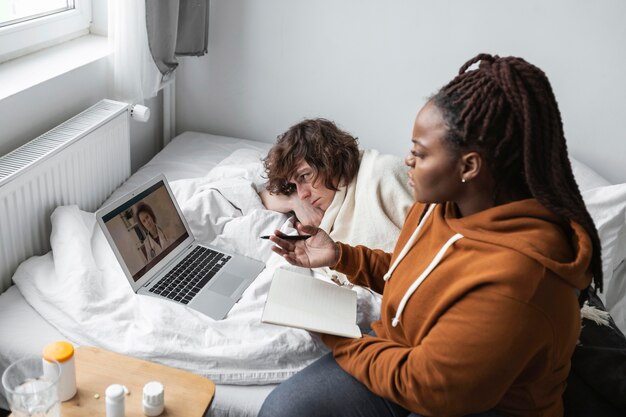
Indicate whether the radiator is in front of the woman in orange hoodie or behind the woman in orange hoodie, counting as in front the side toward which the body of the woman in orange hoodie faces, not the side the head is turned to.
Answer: in front

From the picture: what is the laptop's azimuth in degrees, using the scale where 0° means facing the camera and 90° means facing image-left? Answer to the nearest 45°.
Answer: approximately 315°

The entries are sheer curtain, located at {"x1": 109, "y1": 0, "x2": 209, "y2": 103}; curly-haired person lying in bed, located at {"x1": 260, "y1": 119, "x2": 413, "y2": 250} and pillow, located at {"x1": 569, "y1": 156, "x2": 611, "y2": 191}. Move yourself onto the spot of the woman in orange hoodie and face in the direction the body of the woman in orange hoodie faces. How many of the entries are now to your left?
0

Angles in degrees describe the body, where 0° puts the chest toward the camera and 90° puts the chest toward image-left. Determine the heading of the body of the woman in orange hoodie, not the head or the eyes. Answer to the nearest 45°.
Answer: approximately 90°

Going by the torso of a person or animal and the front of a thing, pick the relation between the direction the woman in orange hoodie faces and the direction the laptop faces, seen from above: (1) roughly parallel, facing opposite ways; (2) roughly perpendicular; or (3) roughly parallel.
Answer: roughly parallel, facing opposite ways

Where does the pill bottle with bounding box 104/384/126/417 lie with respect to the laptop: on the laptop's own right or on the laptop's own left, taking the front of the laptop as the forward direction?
on the laptop's own right

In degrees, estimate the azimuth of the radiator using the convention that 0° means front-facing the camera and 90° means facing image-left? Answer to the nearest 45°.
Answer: approximately 315°

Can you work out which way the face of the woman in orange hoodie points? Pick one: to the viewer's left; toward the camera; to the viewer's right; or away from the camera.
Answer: to the viewer's left

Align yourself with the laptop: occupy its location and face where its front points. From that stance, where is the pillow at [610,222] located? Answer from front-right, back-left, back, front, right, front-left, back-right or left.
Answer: front-left

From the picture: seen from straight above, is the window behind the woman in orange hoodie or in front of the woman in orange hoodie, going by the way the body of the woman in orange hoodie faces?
in front

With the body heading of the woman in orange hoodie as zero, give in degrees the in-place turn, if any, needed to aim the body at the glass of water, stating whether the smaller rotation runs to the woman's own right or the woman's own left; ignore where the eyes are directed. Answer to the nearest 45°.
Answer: approximately 45° to the woman's own left

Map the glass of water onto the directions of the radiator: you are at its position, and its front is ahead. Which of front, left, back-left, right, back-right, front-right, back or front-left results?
front-right

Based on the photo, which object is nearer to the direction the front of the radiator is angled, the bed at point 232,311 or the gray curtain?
the bed

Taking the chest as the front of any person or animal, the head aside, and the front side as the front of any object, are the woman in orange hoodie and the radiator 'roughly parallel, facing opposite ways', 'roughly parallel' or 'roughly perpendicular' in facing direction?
roughly parallel, facing opposite ways

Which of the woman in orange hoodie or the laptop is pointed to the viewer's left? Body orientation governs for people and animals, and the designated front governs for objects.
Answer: the woman in orange hoodie

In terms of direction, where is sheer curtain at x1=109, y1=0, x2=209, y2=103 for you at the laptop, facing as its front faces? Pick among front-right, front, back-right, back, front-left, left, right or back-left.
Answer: back-left
